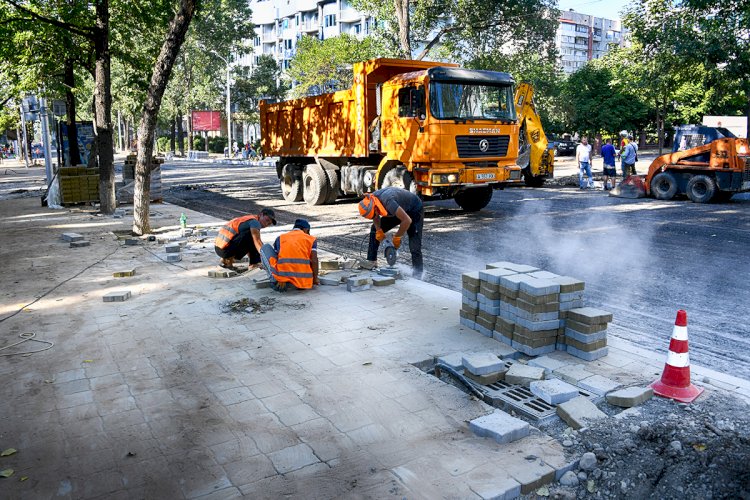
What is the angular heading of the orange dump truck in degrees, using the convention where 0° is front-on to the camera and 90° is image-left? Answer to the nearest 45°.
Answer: approximately 315°

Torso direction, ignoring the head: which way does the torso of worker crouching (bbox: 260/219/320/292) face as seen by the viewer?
away from the camera

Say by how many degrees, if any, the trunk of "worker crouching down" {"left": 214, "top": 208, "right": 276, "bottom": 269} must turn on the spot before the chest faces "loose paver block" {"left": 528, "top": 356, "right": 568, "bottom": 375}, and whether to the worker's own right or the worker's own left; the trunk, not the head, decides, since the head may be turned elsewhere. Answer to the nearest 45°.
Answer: approximately 45° to the worker's own right

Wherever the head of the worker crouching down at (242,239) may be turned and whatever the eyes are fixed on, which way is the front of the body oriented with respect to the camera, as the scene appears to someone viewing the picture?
to the viewer's right

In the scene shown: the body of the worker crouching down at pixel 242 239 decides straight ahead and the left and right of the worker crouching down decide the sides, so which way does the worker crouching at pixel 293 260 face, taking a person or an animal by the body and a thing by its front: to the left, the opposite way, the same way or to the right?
to the left

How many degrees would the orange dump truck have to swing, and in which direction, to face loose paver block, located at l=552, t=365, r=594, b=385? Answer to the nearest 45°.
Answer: approximately 45° to its right
